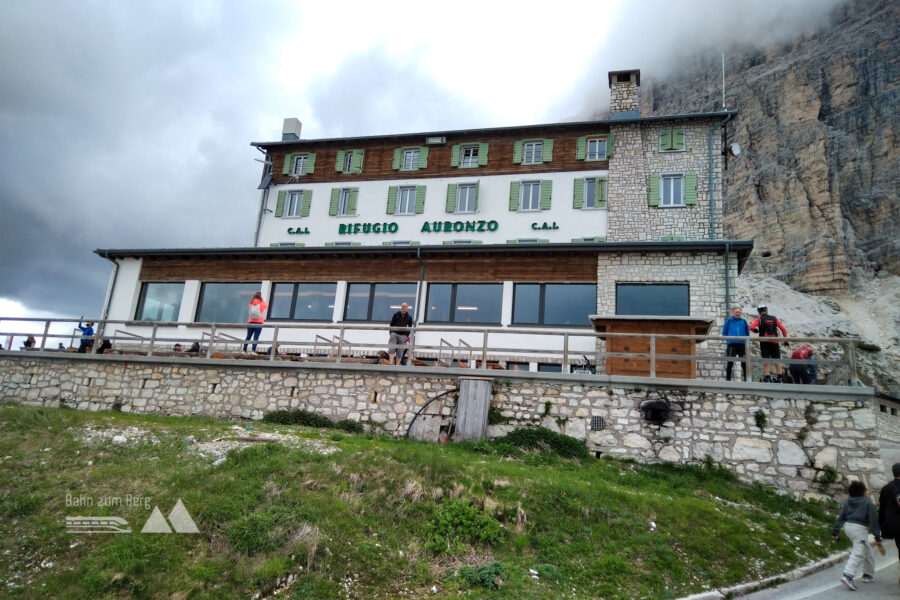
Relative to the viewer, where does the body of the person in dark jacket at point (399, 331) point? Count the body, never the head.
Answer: toward the camera

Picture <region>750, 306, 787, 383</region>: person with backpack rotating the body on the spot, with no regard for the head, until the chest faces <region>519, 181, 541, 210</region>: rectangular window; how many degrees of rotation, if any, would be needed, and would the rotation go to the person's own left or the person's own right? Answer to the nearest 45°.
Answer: approximately 45° to the person's own left

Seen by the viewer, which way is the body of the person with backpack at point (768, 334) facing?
away from the camera

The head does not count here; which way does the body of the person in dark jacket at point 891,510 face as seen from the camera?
away from the camera

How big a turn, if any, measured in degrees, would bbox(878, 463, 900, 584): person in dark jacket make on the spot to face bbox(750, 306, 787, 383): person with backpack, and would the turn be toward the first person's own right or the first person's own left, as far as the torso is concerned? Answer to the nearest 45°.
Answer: approximately 45° to the first person's own left

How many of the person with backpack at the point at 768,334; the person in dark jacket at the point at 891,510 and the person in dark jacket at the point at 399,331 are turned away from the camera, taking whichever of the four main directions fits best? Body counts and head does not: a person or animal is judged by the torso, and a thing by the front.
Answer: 2

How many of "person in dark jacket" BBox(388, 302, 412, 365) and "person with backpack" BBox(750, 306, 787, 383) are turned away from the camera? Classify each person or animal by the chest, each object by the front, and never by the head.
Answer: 1

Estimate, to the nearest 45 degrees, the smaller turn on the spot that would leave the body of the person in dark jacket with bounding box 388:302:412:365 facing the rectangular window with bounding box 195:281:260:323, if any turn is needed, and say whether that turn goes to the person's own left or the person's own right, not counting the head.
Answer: approximately 135° to the person's own right

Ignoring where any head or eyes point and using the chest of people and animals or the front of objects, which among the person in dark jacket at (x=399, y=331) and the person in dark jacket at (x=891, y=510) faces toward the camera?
the person in dark jacket at (x=399, y=331)

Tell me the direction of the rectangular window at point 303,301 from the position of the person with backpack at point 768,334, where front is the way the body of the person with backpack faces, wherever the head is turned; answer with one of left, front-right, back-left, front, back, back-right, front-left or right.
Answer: left

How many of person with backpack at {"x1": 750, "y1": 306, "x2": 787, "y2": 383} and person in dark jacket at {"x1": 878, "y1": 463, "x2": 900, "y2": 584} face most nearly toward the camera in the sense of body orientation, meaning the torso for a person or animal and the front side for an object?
0

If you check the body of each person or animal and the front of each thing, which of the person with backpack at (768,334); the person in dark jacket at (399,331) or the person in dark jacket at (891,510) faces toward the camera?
the person in dark jacket at (399,331)

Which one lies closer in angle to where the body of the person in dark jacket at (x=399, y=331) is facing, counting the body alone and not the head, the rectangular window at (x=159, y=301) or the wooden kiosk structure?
the wooden kiosk structure
